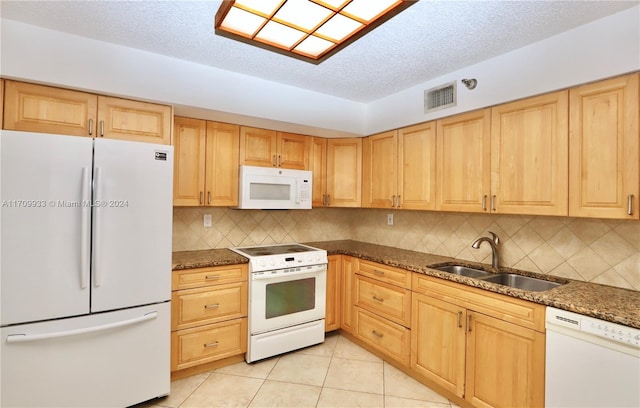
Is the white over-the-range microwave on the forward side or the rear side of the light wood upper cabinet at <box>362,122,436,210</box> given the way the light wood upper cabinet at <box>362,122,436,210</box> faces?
on the forward side

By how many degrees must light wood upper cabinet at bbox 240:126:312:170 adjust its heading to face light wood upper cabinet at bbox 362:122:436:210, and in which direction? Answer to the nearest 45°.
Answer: approximately 45° to its left

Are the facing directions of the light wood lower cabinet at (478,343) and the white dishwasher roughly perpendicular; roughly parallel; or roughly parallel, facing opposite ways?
roughly parallel

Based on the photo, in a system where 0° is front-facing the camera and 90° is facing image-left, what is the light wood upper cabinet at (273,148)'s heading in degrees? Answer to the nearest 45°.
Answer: approximately 315°

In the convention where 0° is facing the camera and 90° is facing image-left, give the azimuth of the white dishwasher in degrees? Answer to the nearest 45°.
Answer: approximately 45°

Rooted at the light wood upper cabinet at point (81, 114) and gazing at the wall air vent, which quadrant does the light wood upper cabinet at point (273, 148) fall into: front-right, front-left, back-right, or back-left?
front-left

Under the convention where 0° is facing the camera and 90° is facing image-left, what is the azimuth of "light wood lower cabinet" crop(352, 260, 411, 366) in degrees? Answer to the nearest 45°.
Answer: approximately 45°

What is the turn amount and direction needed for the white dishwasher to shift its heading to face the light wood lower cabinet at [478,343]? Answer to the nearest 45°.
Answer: approximately 45° to its right

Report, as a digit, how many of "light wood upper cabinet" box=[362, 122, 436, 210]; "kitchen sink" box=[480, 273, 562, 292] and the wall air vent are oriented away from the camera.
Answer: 0

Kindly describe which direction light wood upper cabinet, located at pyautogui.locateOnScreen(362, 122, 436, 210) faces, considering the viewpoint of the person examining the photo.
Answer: facing the viewer and to the left of the viewer

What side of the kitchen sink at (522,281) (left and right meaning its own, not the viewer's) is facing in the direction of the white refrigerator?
front

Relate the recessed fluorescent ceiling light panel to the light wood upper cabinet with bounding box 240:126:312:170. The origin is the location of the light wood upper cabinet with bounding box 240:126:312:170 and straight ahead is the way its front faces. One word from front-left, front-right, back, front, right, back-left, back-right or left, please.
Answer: front-right
